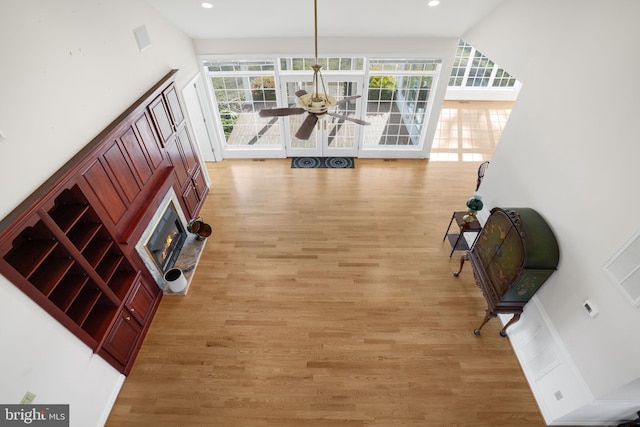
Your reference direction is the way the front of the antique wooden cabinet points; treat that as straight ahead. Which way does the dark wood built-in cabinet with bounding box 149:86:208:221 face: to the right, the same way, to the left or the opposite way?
the opposite way

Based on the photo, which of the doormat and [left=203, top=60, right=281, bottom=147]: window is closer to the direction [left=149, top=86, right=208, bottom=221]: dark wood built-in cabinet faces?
the doormat

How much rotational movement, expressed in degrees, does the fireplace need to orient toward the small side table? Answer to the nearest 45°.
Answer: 0° — it already faces it

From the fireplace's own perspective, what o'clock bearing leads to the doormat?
The doormat is roughly at 10 o'clock from the fireplace.

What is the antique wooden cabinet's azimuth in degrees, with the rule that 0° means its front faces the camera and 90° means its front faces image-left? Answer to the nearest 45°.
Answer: approximately 45°

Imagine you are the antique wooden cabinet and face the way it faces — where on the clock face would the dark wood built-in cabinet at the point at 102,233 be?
The dark wood built-in cabinet is roughly at 12 o'clock from the antique wooden cabinet.

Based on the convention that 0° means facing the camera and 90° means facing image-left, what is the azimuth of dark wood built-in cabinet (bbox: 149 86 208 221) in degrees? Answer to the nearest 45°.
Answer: approximately 315°

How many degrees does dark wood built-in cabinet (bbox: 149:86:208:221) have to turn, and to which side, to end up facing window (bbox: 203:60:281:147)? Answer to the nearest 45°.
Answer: approximately 90° to its left

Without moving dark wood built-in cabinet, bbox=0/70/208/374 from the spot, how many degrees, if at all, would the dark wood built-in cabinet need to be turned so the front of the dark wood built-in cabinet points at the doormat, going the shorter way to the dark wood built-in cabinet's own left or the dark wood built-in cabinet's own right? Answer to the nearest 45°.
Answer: approximately 45° to the dark wood built-in cabinet's own left

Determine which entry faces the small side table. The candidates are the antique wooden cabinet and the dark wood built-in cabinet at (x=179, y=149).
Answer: the dark wood built-in cabinet

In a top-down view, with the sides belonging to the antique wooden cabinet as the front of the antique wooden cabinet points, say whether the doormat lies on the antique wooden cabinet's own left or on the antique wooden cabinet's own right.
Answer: on the antique wooden cabinet's own right
